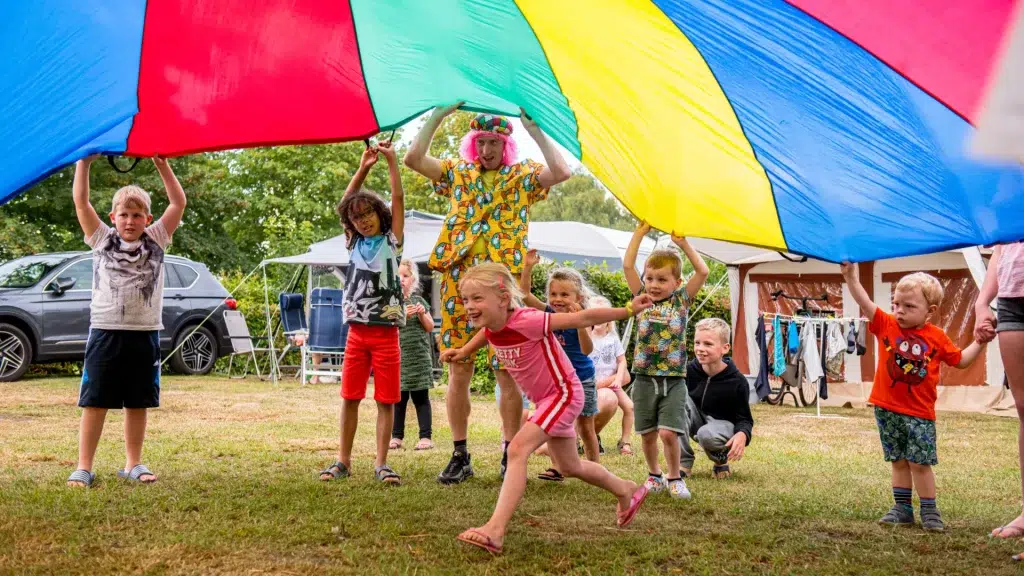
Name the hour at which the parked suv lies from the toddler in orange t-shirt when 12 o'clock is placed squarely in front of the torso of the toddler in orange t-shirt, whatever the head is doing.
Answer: The parked suv is roughly at 4 o'clock from the toddler in orange t-shirt.

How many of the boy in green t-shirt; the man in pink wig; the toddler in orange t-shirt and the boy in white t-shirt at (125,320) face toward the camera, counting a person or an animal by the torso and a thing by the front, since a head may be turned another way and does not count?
4

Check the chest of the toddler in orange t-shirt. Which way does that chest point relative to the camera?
toward the camera

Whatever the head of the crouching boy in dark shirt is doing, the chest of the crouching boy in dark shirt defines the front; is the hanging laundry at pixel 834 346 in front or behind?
behind

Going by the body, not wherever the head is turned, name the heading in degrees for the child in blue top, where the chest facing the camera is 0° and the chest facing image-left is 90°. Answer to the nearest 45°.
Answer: approximately 45°

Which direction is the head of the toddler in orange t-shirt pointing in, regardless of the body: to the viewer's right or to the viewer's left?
to the viewer's left

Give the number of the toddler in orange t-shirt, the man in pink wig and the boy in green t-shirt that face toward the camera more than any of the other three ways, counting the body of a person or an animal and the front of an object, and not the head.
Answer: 3

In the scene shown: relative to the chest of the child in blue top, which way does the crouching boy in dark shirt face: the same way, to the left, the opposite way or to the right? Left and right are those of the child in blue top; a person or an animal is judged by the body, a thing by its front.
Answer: the same way

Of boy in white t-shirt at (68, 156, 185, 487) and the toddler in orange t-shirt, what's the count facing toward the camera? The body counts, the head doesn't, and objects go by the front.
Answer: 2

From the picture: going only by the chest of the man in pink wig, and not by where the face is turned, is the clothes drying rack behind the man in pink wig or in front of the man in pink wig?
behind

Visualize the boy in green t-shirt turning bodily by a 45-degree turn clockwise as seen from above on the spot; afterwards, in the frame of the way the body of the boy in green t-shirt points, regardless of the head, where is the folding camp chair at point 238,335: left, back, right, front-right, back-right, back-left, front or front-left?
right

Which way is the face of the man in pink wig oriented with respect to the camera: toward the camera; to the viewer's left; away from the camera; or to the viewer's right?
toward the camera

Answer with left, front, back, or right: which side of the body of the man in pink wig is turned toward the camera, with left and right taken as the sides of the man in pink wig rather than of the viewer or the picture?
front

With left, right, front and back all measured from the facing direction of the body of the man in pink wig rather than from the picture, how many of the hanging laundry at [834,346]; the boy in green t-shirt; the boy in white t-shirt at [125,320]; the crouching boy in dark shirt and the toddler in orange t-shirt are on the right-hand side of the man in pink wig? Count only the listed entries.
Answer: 1

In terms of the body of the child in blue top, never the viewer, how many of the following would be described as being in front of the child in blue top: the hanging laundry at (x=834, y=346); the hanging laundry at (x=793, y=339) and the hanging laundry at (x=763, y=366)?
0

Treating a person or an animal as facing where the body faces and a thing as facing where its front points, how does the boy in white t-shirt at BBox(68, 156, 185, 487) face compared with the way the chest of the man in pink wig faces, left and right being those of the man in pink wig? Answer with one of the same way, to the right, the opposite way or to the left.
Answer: the same way

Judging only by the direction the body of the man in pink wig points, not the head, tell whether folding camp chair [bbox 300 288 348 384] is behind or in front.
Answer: behind

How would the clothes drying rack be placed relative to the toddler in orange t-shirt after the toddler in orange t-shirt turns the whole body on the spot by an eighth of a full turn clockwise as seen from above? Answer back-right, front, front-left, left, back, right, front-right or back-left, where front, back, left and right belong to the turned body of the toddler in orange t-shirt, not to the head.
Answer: back-right
